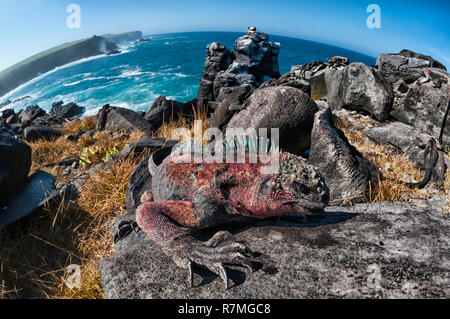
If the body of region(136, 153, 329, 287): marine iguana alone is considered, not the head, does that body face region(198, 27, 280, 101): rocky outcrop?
no

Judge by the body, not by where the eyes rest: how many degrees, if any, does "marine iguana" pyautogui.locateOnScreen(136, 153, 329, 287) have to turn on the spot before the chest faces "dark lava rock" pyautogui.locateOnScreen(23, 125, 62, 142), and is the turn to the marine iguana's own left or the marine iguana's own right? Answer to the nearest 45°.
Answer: approximately 135° to the marine iguana's own left

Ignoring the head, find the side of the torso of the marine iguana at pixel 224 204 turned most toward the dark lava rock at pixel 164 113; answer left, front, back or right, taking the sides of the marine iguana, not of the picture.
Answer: left

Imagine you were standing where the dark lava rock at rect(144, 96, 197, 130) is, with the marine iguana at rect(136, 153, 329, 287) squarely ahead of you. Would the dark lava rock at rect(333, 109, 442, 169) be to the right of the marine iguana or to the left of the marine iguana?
left

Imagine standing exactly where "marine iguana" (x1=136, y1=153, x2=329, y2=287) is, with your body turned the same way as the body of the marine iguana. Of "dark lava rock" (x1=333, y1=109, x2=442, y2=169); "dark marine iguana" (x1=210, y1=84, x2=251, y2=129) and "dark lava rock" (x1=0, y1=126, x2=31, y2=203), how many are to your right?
0

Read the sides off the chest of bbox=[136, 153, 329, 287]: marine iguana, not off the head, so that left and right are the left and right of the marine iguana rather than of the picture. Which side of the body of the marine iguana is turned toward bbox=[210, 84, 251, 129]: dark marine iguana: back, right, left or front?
left

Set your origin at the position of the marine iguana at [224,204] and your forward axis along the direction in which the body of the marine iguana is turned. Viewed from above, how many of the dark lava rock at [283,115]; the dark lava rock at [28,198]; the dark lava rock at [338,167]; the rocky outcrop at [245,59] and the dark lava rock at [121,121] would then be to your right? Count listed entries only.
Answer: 0

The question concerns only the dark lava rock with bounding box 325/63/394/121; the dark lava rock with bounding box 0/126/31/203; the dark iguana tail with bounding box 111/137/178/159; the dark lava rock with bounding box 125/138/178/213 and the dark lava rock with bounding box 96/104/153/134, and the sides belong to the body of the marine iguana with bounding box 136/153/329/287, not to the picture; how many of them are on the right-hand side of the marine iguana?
0

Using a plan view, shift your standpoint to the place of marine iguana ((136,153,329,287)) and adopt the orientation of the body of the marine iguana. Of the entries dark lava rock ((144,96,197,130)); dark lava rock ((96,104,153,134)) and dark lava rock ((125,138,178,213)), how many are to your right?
0

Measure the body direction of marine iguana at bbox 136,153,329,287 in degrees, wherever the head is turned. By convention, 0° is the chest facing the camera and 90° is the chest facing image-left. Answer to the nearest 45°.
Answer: approximately 270°

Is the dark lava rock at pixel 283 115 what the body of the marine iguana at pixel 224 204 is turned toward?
no

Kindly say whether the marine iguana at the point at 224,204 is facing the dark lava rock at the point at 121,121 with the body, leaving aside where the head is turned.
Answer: no
